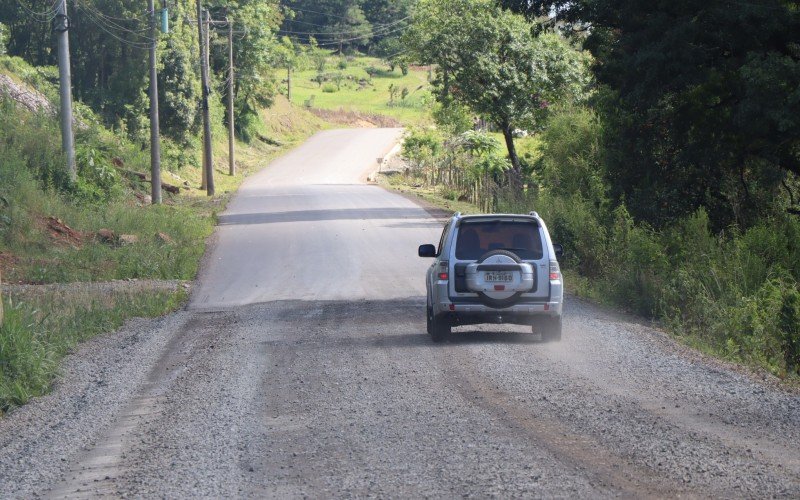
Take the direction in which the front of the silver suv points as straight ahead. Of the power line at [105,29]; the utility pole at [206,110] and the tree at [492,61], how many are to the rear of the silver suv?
0

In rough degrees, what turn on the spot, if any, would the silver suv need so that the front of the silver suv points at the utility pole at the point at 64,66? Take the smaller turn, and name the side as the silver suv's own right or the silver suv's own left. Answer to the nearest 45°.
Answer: approximately 45° to the silver suv's own left

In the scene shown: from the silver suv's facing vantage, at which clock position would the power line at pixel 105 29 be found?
The power line is roughly at 11 o'clock from the silver suv.

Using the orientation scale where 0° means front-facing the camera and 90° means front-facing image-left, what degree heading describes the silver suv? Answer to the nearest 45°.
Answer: approximately 180°

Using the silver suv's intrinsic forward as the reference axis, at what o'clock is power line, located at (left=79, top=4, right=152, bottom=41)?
The power line is roughly at 11 o'clock from the silver suv.

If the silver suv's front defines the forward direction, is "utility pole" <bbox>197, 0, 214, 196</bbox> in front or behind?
in front

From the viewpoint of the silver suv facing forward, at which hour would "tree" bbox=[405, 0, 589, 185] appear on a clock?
The tree is roughly at 12 o'clock from the silver suv.

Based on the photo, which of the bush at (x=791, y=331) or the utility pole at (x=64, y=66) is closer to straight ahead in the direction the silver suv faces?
the utility pole

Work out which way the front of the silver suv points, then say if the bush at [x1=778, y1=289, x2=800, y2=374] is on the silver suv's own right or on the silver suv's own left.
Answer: on the silver suv's own right

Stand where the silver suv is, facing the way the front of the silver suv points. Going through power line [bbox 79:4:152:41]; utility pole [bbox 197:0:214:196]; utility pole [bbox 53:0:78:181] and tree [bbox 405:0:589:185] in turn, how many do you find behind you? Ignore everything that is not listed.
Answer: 0
